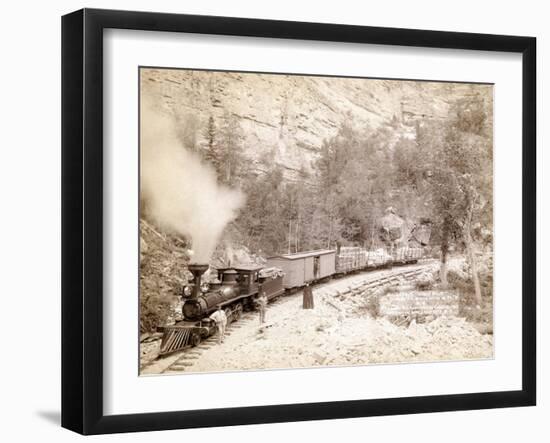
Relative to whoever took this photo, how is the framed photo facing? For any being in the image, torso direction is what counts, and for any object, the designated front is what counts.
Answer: facing the viewer and to the right of the viewer
